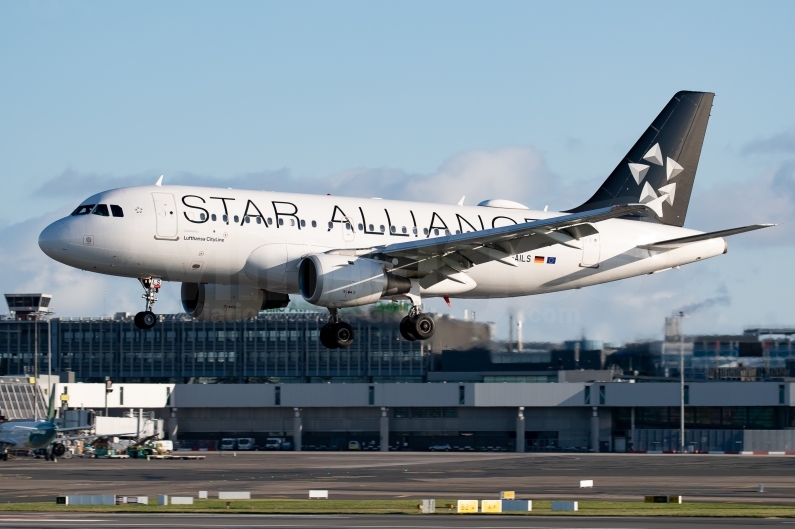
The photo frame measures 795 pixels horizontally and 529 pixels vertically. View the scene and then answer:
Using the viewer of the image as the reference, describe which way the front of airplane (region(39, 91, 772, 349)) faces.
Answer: facing the viewer and to the left of the viewer
